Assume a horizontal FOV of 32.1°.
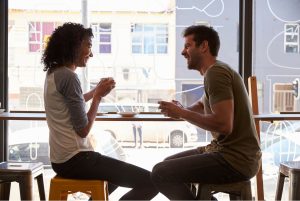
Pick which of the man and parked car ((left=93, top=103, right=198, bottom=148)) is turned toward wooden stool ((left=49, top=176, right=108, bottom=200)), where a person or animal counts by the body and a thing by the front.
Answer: the man

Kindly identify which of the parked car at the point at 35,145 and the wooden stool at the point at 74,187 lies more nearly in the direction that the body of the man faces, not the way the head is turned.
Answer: the wooden stool

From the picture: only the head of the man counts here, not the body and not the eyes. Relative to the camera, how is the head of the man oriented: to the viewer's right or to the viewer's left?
to the viewer's left

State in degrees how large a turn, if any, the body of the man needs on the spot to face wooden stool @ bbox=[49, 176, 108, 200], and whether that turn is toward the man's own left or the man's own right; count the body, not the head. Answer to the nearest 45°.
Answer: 0° — they already face it

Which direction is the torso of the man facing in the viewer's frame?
to the viewer's left

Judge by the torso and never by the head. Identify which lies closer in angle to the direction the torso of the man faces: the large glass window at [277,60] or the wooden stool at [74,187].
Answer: the wooden stool
